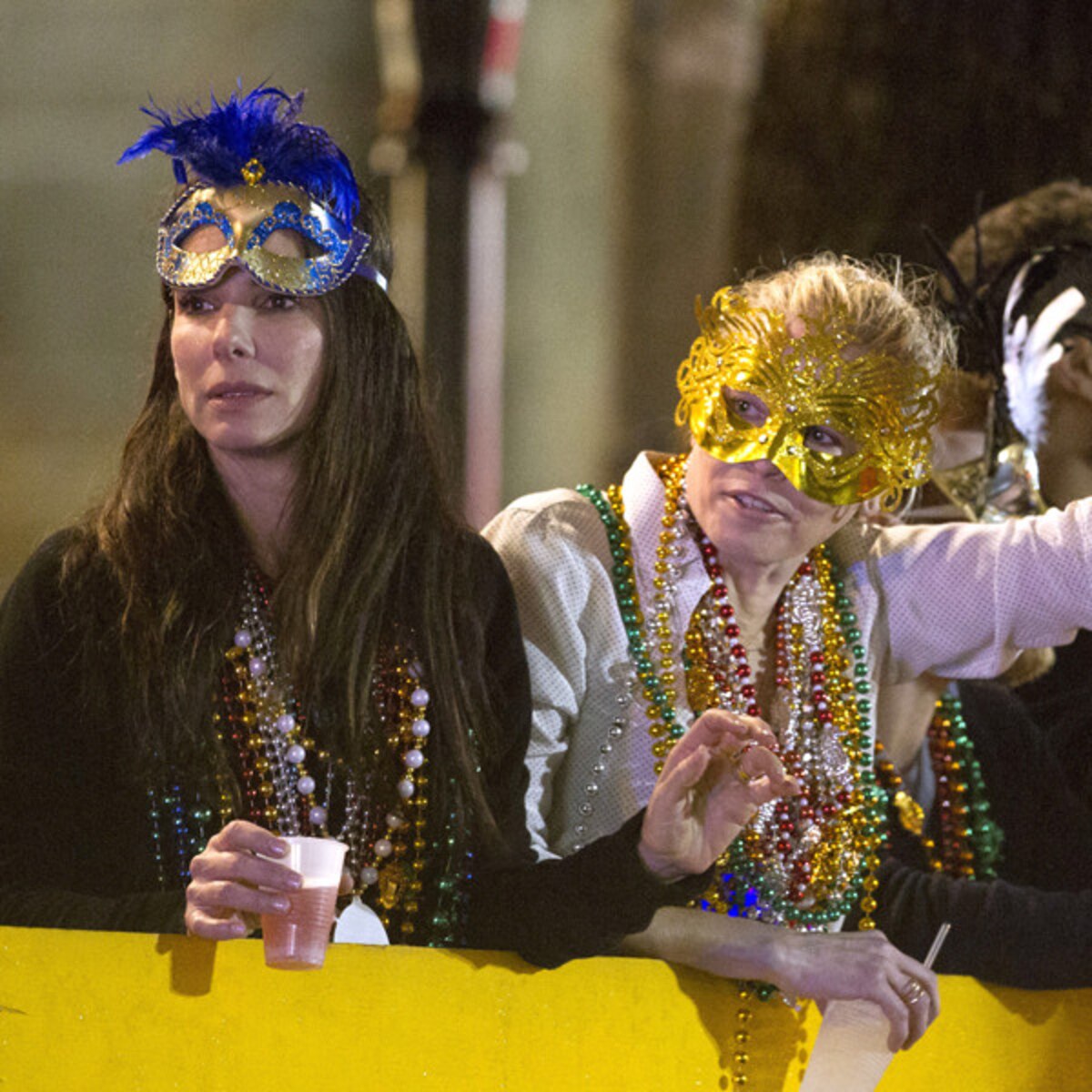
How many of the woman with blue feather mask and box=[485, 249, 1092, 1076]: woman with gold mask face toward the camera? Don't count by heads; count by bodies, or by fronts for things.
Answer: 2

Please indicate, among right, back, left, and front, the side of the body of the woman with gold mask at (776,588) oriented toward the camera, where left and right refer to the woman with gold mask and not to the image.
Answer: front

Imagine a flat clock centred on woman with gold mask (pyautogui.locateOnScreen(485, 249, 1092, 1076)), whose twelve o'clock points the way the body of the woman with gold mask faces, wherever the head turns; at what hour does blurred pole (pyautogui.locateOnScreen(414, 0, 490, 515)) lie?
The blurred pole is roughly at 5 o'clock from the woman with gold mask.

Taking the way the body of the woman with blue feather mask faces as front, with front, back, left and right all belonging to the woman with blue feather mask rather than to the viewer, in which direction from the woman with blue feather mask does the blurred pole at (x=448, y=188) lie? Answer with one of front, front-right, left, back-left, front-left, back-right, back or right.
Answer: back

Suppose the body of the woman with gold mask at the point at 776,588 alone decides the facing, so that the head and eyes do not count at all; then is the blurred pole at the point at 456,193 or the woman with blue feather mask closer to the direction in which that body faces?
the woman with blue feather mask

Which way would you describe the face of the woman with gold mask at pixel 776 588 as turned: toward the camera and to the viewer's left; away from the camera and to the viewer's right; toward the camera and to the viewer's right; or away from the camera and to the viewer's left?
toward the camera and to the viewer's left

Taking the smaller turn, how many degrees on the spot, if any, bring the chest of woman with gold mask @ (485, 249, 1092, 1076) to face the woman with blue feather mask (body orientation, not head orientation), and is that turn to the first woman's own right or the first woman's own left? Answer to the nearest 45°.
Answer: approximately 45° to the first woman's own right

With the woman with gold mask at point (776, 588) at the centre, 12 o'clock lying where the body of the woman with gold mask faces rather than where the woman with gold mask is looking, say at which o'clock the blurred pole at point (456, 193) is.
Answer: The blurred pole is roughly at 5 o'clock from the woman with gold mask.

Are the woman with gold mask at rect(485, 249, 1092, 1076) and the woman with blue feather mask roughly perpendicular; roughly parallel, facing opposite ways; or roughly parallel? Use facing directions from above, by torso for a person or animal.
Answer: roughly parallel

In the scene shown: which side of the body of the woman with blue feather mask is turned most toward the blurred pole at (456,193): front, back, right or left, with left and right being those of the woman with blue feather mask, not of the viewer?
back

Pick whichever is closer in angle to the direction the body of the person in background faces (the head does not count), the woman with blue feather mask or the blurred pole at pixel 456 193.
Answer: the woman with blue feather mask

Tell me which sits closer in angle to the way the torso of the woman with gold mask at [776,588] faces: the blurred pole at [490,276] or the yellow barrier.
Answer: the yellow barrier

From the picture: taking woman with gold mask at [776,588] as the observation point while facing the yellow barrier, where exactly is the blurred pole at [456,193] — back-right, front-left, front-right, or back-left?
back-right

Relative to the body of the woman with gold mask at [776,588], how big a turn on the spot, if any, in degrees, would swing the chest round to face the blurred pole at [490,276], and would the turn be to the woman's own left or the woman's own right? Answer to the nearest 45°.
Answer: approximately 135° to the woman's own right

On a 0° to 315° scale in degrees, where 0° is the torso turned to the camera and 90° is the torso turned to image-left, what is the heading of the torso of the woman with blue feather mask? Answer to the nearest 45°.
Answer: approximately 0°
